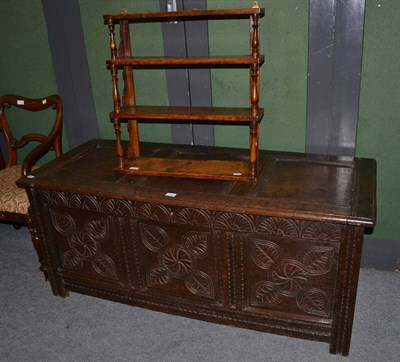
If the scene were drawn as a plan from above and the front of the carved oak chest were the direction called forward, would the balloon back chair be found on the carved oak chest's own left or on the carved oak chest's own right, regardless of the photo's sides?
on the carved oak chest's own right

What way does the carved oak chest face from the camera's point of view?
toward the camera
